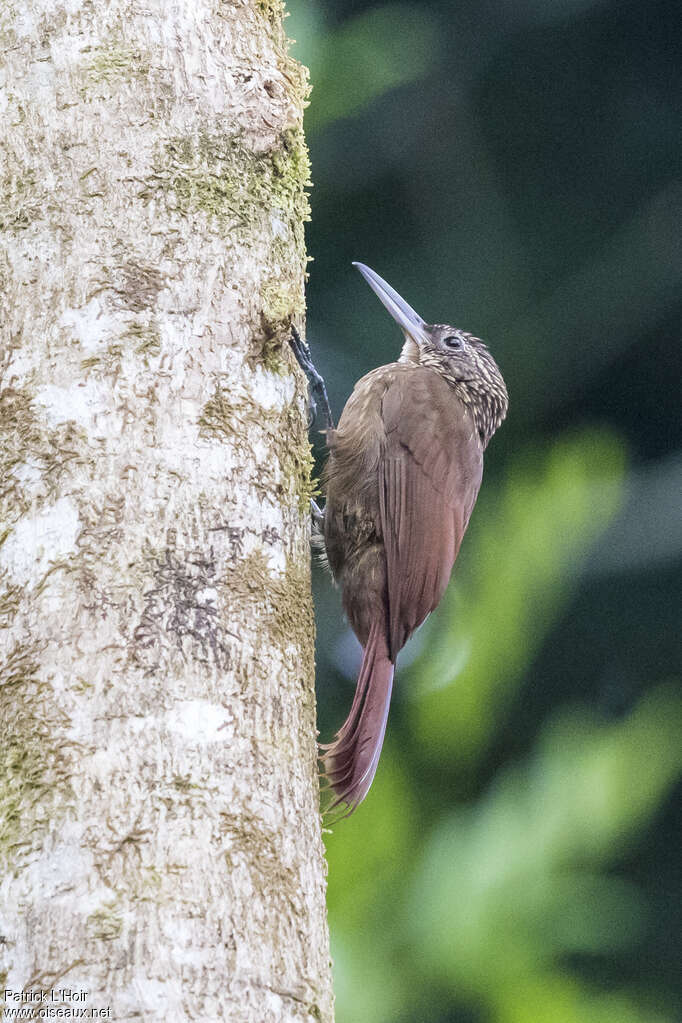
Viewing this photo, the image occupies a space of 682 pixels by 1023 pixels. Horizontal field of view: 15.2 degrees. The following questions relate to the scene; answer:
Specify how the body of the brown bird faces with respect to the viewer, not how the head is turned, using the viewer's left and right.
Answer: facing to the left of the viewer

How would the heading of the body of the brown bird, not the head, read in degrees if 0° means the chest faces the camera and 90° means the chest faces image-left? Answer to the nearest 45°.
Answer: approximately 90°
